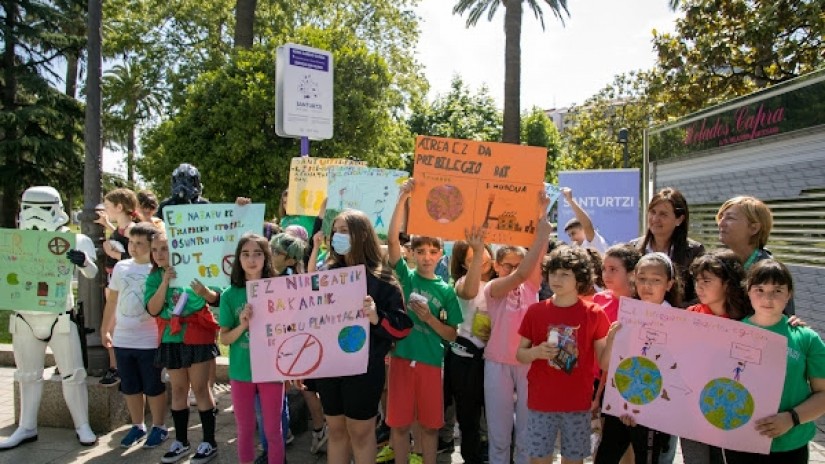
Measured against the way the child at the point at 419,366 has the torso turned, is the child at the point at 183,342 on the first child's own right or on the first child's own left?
on the first child's own right

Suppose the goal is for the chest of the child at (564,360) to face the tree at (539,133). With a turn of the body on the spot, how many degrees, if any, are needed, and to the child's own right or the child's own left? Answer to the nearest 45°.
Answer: approximately 180°

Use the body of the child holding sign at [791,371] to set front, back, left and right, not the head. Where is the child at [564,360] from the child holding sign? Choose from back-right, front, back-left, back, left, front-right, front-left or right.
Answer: front-right

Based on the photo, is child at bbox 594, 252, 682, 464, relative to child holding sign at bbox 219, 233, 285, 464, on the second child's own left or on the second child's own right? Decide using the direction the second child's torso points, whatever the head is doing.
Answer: on the second child's own left

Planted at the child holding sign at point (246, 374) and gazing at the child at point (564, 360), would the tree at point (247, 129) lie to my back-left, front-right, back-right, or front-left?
back-left

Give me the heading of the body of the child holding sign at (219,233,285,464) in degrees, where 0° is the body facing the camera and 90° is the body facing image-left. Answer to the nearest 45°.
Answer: approximately 0°

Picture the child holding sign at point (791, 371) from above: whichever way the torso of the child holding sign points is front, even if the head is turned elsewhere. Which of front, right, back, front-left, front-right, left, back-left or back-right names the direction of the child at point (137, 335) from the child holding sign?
front-right

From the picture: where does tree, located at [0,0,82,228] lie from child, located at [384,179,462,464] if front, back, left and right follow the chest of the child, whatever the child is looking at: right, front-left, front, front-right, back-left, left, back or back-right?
back-right

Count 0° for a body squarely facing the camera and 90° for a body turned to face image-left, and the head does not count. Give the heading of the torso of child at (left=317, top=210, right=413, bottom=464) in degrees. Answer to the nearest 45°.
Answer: approximately 45°
